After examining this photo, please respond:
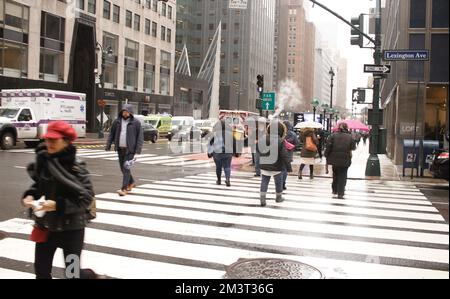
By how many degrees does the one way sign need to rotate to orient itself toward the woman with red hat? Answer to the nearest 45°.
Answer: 0° — it already faces them

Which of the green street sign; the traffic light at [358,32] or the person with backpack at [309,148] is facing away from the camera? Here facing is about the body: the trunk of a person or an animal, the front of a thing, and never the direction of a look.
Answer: the person with backpack

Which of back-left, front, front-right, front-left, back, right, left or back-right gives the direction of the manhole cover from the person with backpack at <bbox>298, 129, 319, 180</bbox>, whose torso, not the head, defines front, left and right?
back

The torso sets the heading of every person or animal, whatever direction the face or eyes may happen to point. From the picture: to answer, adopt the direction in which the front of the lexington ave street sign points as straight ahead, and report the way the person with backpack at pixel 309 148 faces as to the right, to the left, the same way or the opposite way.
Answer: the opposite way

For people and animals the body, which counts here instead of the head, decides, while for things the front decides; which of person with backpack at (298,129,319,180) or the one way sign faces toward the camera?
the one way sign

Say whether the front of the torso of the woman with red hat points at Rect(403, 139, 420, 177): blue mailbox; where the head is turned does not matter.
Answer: no

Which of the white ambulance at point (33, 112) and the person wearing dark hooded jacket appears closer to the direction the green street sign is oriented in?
the person wearing dark hooded jacket

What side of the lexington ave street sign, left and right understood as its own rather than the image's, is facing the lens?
front

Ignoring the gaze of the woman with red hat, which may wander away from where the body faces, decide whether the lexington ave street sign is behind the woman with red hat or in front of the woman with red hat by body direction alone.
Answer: behind

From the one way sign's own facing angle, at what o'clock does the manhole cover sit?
The manhole cover is roughly at 12 o'clock from the one way sign.

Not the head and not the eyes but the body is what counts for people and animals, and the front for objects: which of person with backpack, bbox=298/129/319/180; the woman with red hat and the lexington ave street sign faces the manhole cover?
the lexington ave street sign

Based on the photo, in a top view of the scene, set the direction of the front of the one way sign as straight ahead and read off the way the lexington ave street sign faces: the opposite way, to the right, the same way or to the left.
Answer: the same way

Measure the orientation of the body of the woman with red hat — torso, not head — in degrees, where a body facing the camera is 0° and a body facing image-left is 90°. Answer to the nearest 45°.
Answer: approximately 45°

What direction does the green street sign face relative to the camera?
toward the camera

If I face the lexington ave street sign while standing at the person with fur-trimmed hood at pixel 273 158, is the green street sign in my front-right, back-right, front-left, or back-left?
front-left

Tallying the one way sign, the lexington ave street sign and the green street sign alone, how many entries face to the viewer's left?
0
